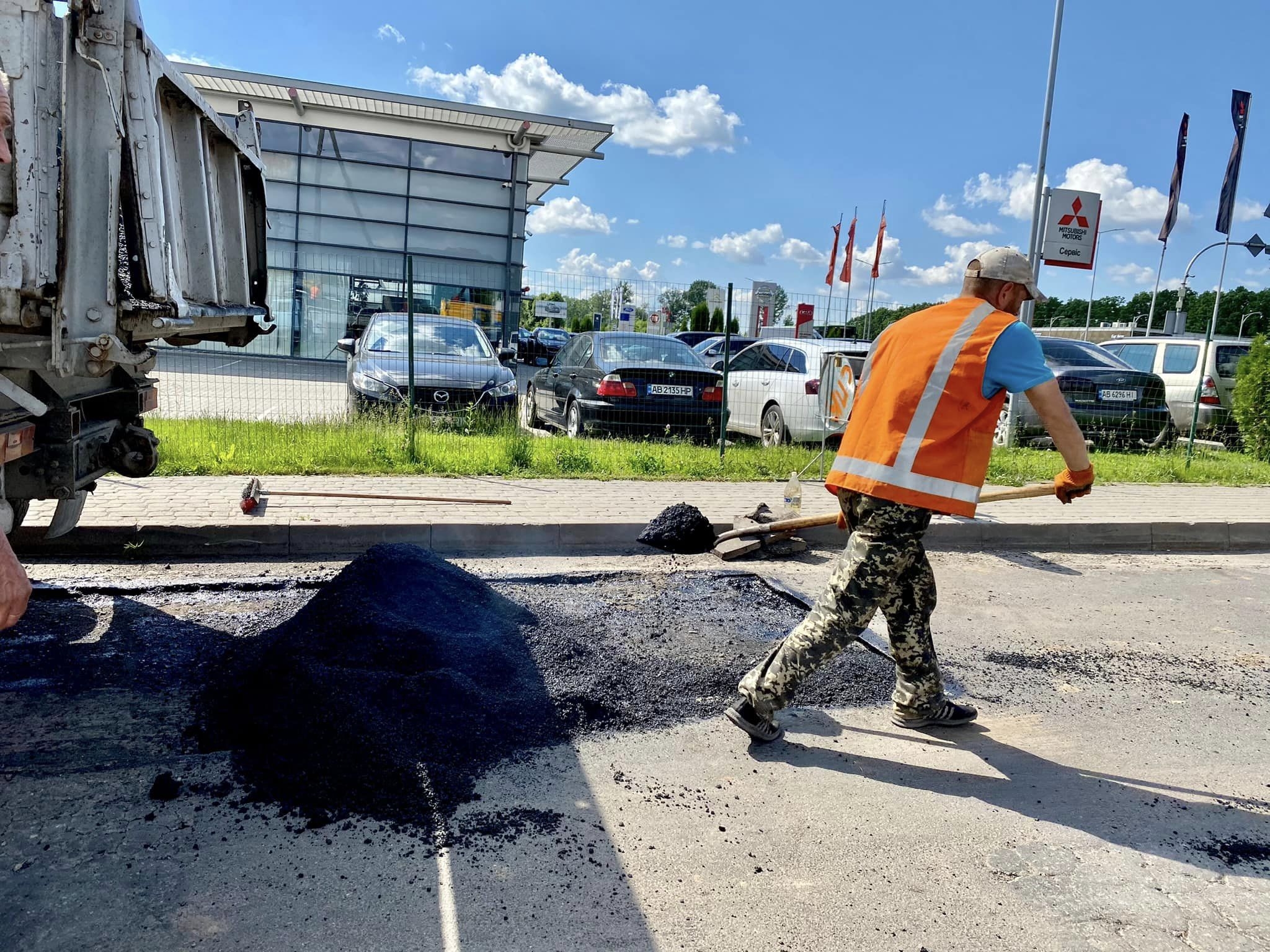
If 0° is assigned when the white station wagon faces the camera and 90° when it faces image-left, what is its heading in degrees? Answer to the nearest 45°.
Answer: approximately 135°

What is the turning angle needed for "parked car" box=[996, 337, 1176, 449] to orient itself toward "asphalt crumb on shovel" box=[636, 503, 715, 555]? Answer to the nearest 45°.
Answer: approximately 135° to its left

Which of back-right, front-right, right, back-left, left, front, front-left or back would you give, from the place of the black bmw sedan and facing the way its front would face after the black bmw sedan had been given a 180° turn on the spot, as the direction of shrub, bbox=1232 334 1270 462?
front-left

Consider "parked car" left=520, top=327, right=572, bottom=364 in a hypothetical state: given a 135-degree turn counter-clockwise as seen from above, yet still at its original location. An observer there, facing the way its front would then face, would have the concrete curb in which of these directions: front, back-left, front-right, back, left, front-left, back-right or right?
right

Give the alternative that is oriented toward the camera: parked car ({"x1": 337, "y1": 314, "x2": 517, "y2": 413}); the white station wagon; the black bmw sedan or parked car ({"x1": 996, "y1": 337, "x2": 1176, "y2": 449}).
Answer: parked car ({"x1": 337, "y1": 314, "x2": 517, "y2": 413})

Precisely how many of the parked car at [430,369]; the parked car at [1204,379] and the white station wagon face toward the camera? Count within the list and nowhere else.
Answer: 1

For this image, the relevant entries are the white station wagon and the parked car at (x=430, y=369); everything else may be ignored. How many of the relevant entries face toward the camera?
1

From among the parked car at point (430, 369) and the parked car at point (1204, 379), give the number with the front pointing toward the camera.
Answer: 1

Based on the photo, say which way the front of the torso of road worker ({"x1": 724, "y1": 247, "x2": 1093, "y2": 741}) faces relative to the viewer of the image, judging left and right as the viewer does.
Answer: facing away from the viewer and to the right of the viewer

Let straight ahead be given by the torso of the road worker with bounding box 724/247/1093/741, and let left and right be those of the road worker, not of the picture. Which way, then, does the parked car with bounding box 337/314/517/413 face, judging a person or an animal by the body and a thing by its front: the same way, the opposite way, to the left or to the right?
to the right

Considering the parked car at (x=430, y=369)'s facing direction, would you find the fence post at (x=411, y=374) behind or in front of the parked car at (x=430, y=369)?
in front

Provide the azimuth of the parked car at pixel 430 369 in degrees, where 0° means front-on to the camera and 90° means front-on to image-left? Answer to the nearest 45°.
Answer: approximately 0°

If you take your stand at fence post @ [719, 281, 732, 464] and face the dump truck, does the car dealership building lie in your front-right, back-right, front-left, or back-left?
back-right

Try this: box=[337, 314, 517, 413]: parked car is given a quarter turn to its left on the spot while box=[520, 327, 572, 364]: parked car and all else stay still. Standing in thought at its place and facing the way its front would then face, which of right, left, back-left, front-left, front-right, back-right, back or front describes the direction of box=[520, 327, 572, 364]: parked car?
left
